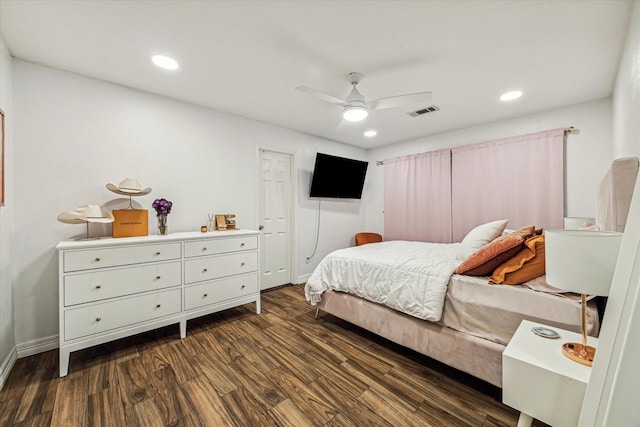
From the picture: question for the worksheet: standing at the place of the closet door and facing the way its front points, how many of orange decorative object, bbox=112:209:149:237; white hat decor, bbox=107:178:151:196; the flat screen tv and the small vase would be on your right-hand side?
3

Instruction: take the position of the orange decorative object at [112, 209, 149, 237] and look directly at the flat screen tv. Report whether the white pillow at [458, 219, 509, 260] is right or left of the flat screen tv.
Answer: right

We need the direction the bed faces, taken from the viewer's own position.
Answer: facing away from the viewer and to the left of the viewer

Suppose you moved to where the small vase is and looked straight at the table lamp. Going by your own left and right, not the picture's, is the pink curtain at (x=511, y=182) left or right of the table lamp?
left

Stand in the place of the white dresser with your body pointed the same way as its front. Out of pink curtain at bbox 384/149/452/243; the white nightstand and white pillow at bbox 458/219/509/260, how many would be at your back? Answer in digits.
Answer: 0

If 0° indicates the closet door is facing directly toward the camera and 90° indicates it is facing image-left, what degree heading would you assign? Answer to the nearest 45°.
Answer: approximately 315°

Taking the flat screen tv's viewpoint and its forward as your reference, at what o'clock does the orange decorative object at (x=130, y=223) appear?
The orange decorative object is roughly at 3 o'clock from the flat screen tv.

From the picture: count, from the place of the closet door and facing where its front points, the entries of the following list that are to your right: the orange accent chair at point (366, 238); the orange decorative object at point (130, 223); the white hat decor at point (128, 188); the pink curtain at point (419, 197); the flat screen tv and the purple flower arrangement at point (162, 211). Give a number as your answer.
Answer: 3

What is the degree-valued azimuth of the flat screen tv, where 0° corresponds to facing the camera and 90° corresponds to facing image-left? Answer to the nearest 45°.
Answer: approximately 315°

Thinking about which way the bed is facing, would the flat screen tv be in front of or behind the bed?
in front

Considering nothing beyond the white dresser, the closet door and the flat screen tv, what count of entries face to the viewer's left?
0

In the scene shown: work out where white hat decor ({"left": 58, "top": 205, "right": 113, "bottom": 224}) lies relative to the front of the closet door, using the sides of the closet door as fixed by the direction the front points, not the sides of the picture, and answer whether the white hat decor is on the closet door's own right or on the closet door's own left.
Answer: on the closet door's own right

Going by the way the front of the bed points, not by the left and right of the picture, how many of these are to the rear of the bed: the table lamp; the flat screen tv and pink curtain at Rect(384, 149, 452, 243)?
1

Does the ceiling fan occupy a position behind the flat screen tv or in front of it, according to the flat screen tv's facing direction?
in front

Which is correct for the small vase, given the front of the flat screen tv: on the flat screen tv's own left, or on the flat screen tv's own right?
on the flat screen tv's own right
